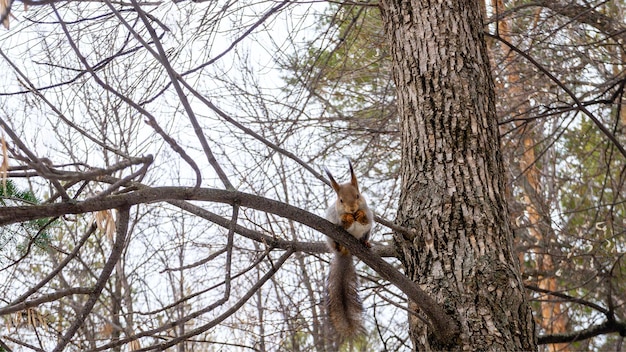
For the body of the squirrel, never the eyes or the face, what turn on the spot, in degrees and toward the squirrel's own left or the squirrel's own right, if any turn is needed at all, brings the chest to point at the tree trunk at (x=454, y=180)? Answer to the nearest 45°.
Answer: approximately 90° to the squirrel's own left

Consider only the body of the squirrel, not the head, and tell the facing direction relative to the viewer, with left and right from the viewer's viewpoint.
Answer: facing the viewer
